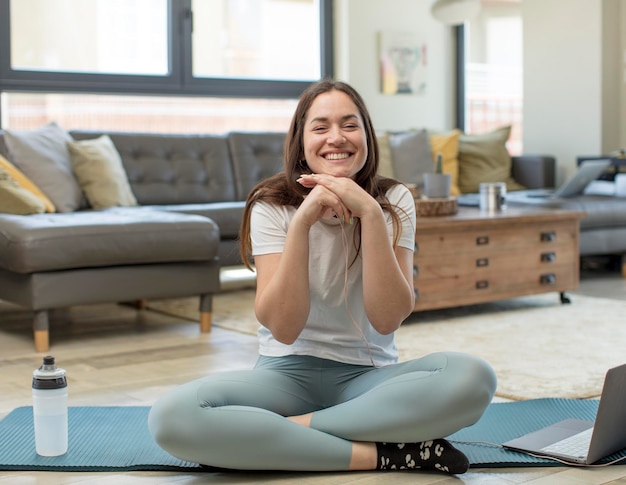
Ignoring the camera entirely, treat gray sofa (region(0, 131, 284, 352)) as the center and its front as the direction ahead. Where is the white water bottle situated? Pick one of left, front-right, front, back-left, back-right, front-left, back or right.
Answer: front

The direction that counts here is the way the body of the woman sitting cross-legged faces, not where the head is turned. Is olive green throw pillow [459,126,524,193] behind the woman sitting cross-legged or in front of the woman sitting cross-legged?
behind

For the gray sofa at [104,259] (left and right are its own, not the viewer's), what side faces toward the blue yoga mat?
front

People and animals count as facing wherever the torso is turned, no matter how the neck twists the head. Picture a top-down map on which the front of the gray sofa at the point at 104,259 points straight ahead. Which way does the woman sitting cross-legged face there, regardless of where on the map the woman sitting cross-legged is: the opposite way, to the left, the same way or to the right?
the same way

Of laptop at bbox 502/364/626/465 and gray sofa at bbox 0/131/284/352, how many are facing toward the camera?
1

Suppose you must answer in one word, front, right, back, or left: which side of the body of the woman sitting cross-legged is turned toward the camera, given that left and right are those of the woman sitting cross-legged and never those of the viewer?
front

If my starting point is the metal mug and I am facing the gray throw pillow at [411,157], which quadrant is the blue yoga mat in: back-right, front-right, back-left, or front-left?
back-left

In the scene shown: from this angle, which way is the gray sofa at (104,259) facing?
toward the camera

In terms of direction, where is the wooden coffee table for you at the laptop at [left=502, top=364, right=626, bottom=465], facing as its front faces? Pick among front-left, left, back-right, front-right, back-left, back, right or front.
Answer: front-right

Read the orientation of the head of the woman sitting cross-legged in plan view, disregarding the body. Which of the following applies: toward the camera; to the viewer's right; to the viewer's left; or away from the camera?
toward the camera

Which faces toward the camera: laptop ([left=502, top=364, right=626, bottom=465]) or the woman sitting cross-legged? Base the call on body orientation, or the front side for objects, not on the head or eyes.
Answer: the woman sitting cross-legged

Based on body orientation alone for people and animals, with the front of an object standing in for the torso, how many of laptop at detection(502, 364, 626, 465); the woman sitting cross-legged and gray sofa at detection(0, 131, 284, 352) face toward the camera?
2
